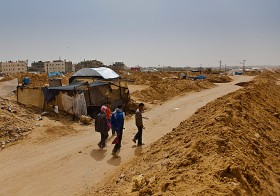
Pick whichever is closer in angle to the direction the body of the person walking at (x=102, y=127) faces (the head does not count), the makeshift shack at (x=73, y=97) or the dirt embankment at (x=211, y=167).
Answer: the makeshift shack

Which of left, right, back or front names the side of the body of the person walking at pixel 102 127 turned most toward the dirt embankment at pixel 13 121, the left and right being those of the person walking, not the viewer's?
left

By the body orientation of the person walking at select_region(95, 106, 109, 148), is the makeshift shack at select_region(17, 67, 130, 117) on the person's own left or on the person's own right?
on the person's own left

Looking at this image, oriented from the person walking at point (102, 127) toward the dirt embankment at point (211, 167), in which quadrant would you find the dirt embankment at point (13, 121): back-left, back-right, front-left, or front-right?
back-right
